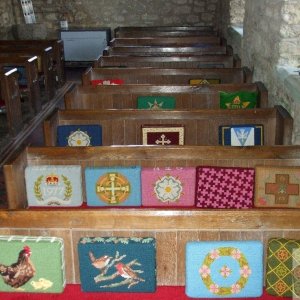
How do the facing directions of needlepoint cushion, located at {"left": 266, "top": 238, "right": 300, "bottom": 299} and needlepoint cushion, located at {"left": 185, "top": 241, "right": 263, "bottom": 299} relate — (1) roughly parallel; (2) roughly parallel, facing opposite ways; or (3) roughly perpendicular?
roughly parallel

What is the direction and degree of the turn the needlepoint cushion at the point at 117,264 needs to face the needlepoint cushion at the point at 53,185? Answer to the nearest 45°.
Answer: approximately 180°

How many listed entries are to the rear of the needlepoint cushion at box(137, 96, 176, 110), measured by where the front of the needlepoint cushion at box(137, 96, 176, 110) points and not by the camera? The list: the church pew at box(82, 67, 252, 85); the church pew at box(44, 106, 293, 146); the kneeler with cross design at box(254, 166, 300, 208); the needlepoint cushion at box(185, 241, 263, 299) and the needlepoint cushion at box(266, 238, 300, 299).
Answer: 1

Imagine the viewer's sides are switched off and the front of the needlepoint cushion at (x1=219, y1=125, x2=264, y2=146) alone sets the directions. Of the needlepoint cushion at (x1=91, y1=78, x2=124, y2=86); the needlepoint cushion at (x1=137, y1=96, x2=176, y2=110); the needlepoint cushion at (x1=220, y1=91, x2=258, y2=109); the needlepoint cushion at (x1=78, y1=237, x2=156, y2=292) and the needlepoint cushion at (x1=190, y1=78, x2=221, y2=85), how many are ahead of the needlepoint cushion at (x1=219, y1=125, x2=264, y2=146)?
1

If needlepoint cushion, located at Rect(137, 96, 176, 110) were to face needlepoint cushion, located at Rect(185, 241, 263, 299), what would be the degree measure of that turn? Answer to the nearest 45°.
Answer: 0° — it already faces it

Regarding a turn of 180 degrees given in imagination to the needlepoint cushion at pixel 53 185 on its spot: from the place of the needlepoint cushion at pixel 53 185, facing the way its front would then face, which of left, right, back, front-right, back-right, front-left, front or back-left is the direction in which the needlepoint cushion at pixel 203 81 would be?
front-right

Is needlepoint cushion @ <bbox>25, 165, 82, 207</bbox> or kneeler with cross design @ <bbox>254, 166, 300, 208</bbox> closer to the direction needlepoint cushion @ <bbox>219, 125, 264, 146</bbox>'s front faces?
the kneeler with cross design

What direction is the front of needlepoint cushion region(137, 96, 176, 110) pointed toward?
toward the camera

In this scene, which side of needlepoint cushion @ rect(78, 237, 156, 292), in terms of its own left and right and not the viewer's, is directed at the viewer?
front

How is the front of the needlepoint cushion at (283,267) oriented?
toward the camera

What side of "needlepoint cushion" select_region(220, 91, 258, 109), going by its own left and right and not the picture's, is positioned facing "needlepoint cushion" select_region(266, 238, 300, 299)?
front

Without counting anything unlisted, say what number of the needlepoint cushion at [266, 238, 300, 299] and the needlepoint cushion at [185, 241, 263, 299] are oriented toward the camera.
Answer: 2
